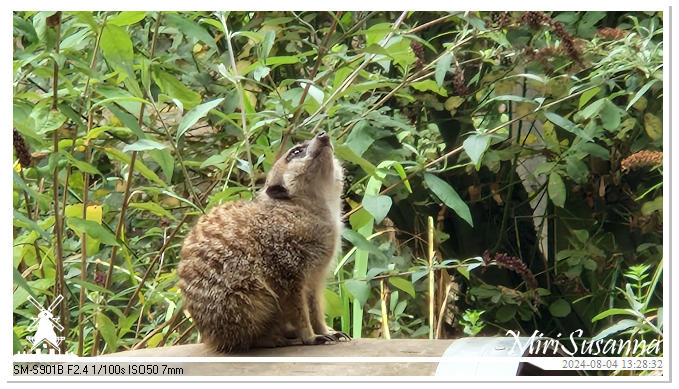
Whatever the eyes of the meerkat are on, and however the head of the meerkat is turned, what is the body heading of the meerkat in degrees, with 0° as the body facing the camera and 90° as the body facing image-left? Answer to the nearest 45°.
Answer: approximately 270°

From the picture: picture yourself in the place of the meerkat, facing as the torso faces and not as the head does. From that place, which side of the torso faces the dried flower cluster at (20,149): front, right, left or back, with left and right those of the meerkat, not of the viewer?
back

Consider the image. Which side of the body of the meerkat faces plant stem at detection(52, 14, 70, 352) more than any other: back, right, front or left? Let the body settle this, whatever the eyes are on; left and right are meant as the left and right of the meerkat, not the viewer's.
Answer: back

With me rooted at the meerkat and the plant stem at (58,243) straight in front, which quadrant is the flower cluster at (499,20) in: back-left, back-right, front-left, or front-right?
back-right
